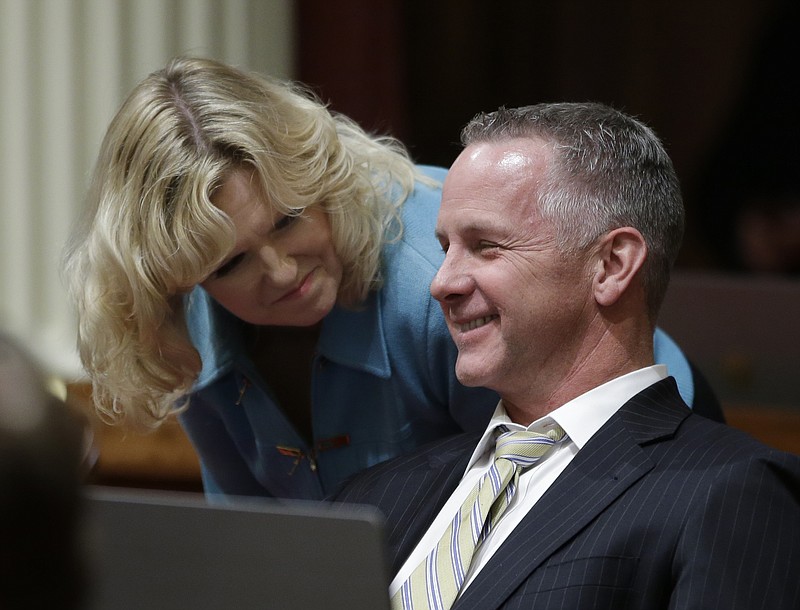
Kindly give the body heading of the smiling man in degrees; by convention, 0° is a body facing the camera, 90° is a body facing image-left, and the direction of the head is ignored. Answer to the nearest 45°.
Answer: approximately 45°

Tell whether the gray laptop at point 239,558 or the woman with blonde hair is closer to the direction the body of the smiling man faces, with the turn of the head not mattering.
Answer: the gray laptop

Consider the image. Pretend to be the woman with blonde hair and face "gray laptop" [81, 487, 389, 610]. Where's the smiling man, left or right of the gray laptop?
left

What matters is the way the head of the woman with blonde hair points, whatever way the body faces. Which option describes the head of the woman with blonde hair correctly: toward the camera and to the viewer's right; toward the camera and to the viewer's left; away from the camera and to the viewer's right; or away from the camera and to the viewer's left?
toward the camera and to the viewer's right

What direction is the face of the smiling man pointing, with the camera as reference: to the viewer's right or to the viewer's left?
to the viewer's left

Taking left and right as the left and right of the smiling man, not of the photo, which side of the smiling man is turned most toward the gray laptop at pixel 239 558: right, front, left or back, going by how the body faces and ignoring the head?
front
